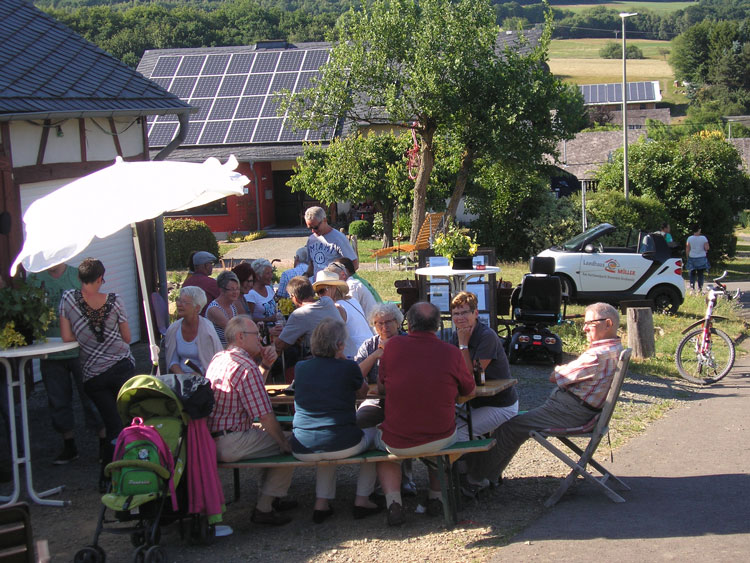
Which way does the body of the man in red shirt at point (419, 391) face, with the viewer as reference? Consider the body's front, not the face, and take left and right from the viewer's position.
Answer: facing away from the viewer

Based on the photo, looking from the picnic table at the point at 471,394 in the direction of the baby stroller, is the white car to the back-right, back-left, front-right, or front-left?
back-right

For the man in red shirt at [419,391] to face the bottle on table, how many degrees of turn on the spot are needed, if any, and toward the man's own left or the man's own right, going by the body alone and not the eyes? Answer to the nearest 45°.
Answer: approximately 45° to the man's own right

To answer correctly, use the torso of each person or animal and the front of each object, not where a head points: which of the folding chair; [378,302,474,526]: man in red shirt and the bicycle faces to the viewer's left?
the folding chair

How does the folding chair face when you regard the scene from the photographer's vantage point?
facing to the left of the viewer

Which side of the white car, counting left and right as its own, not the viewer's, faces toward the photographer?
left

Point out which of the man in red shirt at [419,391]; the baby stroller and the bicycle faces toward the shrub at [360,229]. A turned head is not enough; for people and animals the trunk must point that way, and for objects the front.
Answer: the man in red shirt

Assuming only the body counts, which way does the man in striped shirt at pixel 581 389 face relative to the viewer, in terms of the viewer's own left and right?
facing to the left of the viewer

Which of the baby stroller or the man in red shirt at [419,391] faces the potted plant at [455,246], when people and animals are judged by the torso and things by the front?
the man in red shirt

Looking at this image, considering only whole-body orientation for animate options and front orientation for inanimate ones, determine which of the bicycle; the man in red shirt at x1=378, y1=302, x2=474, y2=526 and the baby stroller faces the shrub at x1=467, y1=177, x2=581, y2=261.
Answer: the man in red shirt

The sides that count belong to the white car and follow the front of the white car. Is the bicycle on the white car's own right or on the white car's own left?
on the white car's own left

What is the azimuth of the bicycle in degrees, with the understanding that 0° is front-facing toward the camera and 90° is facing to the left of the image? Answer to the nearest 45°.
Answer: approximately 0°
